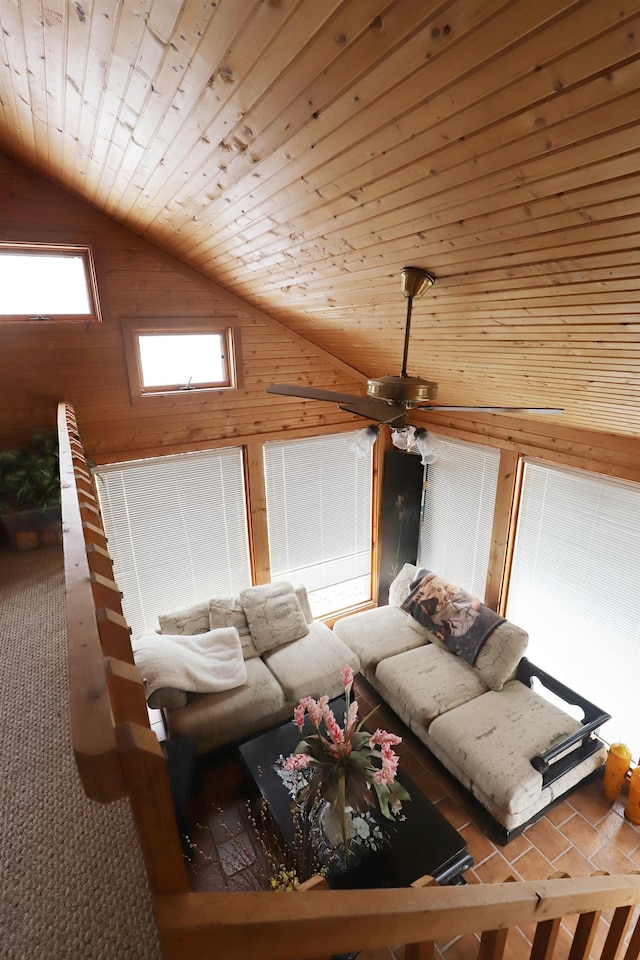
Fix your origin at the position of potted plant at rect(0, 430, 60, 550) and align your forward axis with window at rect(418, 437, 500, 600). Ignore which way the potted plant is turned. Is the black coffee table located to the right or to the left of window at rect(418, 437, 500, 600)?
right

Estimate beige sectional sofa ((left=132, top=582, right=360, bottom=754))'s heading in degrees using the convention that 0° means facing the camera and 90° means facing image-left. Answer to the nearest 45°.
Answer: approximately 315°

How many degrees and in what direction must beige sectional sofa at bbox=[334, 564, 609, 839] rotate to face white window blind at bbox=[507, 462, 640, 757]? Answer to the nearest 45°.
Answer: approximately 180°

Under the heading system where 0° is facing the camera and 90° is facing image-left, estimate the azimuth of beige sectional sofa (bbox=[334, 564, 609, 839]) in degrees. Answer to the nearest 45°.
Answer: approximately 45°

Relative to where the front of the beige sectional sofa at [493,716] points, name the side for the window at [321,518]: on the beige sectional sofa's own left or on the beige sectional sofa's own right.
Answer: on the beige sectional sofa's own right
